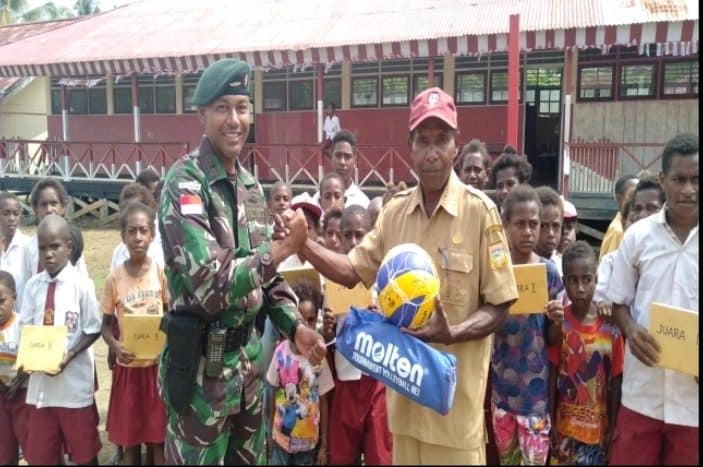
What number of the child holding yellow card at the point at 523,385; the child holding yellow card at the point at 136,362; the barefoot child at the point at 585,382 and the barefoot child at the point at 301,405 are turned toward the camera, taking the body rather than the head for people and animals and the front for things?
4

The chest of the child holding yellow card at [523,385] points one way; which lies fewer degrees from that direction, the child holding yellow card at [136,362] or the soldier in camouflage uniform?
the soldier in camouflage uniform

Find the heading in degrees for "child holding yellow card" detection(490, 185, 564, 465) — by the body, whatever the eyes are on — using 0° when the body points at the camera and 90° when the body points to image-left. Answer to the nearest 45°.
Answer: approximately 0°

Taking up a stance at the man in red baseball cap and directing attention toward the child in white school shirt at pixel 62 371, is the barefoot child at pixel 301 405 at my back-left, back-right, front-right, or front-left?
front-right

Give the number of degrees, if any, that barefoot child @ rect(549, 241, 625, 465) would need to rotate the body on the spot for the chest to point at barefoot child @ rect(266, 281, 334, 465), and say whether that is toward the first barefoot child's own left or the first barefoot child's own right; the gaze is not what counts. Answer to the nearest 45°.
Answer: approximately 90° to the first barefoot child's own right

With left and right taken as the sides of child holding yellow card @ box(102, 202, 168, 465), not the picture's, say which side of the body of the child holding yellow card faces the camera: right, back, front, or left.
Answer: front

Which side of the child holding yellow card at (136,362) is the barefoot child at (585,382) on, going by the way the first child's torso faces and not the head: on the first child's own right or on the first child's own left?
on the first child's own left

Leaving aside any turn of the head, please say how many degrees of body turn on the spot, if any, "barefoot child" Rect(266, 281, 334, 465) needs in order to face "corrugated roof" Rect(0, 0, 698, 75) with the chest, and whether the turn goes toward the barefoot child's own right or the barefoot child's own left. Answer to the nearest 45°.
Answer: approximately 180°

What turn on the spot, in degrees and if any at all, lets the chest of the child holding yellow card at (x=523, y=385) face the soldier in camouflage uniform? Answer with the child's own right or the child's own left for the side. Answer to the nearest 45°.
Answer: approximately 45° to the child's own right

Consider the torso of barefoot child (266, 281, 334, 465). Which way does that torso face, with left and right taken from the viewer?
facing the viewer

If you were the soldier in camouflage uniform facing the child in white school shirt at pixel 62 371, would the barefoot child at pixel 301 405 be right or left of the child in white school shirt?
right
